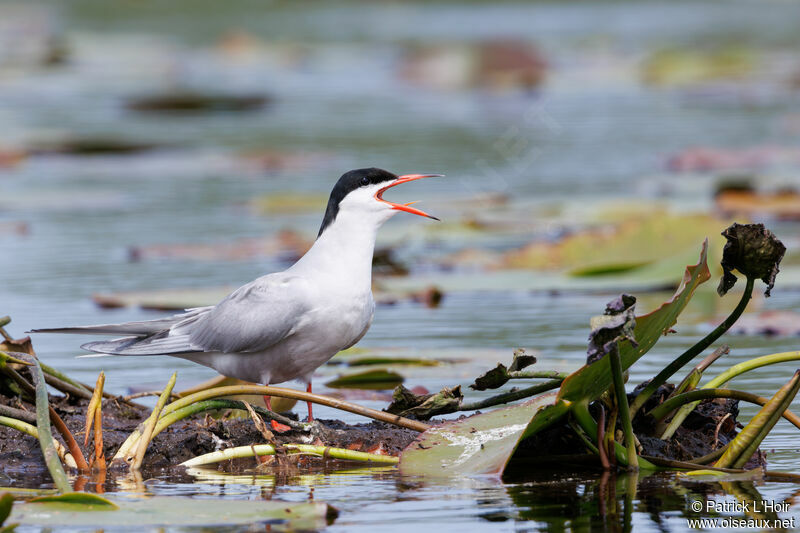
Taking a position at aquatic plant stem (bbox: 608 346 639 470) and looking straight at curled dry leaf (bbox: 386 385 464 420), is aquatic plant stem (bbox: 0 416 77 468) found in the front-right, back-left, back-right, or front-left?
front-left

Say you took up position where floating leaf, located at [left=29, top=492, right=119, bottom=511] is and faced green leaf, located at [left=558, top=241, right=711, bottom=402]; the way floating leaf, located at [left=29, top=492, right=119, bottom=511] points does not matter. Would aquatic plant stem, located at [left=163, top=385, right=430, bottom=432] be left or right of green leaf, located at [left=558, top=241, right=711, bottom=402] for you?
left

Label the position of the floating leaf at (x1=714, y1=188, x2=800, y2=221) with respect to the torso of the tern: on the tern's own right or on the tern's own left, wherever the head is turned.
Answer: on the tern's own left

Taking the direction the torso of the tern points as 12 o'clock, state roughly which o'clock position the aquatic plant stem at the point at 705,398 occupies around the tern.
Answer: The aquatic plant stem is roughly at 1 o'clock from the tern.

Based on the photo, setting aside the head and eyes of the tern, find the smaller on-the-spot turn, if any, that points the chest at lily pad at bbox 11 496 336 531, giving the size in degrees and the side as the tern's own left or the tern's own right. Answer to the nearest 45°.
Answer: approximately 90° to the tern's own right

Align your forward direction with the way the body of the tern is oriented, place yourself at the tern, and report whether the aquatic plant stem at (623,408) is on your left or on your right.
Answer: on your right

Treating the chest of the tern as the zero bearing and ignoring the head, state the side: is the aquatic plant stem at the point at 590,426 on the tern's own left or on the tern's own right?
on the tern's own right

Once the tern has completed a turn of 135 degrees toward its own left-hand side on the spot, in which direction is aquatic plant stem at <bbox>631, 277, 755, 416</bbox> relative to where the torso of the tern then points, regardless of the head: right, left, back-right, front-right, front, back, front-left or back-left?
back

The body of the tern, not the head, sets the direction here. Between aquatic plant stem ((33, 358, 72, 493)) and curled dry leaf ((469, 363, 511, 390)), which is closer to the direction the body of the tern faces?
the curled dry leaf

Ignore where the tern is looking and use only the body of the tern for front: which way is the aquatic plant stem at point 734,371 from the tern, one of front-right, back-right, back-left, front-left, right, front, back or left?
front-right

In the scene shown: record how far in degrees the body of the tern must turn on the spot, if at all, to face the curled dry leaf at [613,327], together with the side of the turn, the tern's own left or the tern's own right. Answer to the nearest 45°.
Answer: approximately 45° to the tern's own right

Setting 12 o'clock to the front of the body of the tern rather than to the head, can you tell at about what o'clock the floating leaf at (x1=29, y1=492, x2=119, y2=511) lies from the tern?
The floating leaf is roughly at 4 o'clock from the tern.

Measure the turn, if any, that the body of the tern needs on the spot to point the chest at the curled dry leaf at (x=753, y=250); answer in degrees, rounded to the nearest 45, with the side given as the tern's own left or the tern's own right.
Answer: approximately 45° to the tern's own right

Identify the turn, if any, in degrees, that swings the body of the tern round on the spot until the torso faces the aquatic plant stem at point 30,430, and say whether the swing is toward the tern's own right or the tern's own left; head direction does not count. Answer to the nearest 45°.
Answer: approximately 135° to the tern's own right

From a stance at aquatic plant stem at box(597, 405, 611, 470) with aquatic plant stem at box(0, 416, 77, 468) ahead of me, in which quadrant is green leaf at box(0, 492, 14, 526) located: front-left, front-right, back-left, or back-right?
front-left

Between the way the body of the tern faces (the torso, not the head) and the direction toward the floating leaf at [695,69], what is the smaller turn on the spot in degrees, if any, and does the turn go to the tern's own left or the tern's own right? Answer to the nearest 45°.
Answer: approximately 45° to the tern's own left

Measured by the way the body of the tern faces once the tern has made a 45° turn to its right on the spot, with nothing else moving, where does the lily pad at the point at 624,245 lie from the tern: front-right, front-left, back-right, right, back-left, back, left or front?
left

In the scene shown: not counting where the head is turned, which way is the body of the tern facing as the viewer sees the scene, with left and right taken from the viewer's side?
facing to the right of the viewer
